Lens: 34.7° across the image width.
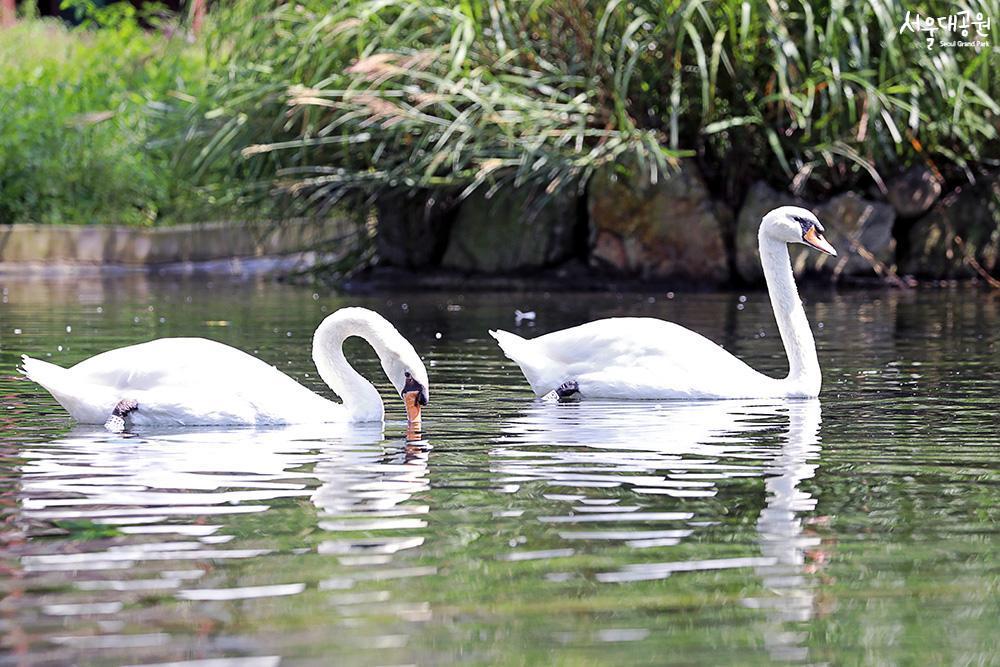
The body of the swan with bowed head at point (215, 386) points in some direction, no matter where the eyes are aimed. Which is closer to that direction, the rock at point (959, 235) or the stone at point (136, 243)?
the rock

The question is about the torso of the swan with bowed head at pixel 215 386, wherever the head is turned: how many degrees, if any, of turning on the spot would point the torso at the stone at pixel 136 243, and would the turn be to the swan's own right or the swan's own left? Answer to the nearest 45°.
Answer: approximately 90° to the swan's own left

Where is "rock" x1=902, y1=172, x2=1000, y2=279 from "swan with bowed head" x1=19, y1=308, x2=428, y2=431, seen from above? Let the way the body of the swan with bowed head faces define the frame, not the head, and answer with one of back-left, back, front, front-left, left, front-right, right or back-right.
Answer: front-left

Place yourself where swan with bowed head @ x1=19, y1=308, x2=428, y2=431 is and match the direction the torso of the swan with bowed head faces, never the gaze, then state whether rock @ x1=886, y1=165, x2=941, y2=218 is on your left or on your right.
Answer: on your left

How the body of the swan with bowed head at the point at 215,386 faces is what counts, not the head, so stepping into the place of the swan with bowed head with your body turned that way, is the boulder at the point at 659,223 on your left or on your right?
on your left

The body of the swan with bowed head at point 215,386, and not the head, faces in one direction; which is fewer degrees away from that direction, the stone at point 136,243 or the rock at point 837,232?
the rock

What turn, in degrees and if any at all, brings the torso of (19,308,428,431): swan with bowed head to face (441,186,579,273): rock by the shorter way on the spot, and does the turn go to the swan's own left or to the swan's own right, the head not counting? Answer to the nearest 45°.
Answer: approximately 90° to the swan's own left

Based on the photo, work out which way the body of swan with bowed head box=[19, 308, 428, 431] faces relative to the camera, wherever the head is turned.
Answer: to the viewer's right

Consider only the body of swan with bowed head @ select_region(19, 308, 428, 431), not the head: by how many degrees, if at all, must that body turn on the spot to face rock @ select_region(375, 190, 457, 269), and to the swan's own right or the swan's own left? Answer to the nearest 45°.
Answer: approximately 90° to the swan's own left
